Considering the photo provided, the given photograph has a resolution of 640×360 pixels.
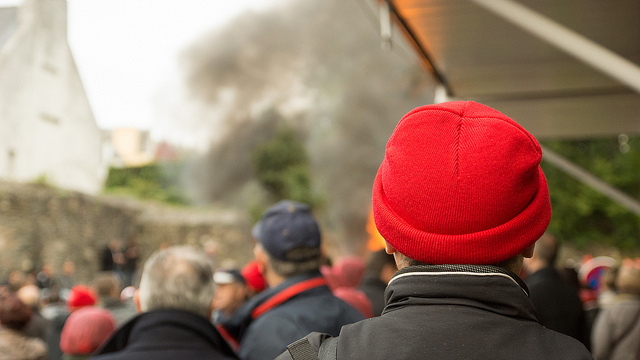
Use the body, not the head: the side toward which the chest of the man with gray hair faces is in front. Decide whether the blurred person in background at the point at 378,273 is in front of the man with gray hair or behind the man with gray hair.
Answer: in front

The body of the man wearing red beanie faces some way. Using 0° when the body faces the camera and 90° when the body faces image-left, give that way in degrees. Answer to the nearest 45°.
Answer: approximately 180°

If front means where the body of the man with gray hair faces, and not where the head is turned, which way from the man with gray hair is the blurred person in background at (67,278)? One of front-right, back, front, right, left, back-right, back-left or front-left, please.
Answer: front

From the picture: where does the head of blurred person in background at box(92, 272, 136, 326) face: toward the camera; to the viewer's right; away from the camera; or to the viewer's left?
away from the camera

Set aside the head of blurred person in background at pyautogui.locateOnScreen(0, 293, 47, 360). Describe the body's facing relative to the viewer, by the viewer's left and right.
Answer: facing away from the viewer

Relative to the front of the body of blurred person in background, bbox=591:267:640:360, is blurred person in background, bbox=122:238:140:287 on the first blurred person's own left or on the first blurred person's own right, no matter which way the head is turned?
on the first blurred person's own left

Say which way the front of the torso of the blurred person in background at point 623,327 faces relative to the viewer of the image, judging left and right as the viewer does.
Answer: facing away from the viewer

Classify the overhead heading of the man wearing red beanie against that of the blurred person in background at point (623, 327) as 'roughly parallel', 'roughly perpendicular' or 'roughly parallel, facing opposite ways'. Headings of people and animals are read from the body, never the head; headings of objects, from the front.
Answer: roughly parallel

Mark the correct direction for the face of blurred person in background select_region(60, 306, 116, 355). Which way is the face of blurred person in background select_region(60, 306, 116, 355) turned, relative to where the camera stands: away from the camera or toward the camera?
away from the camera

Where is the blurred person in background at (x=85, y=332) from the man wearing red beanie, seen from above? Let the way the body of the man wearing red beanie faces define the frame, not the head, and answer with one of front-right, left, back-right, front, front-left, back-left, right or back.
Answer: front-left

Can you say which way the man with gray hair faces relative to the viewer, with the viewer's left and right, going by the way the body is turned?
facing away from the viewer

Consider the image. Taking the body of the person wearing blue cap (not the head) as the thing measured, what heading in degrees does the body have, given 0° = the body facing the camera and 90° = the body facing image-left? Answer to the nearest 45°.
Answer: approximately 135°
